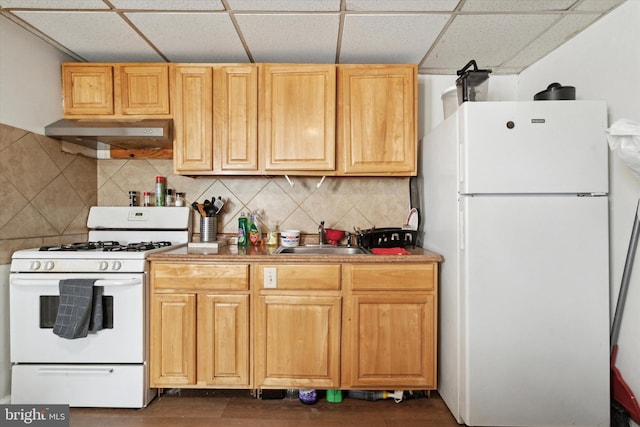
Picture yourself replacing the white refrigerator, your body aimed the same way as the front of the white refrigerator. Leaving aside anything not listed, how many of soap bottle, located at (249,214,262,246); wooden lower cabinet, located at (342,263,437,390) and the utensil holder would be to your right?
3

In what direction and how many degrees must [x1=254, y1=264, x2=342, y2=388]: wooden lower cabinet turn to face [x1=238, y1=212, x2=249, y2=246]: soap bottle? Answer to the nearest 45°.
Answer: approximately 135° to its right

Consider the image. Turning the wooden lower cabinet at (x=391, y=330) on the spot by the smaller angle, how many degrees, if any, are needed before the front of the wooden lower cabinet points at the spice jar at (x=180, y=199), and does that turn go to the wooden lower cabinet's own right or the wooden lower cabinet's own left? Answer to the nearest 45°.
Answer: approximately 90° to the wooden lower cabinet's own right

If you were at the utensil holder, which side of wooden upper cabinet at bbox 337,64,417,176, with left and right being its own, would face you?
right

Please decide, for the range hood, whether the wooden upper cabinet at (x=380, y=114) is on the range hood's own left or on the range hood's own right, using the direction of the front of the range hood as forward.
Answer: on the range hood's own left

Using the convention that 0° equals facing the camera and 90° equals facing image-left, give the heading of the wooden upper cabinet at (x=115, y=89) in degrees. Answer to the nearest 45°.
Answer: approximately 0°

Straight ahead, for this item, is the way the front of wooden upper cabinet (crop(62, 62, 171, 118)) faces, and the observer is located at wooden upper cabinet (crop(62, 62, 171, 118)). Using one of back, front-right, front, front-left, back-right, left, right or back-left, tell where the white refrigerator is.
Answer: front-left
